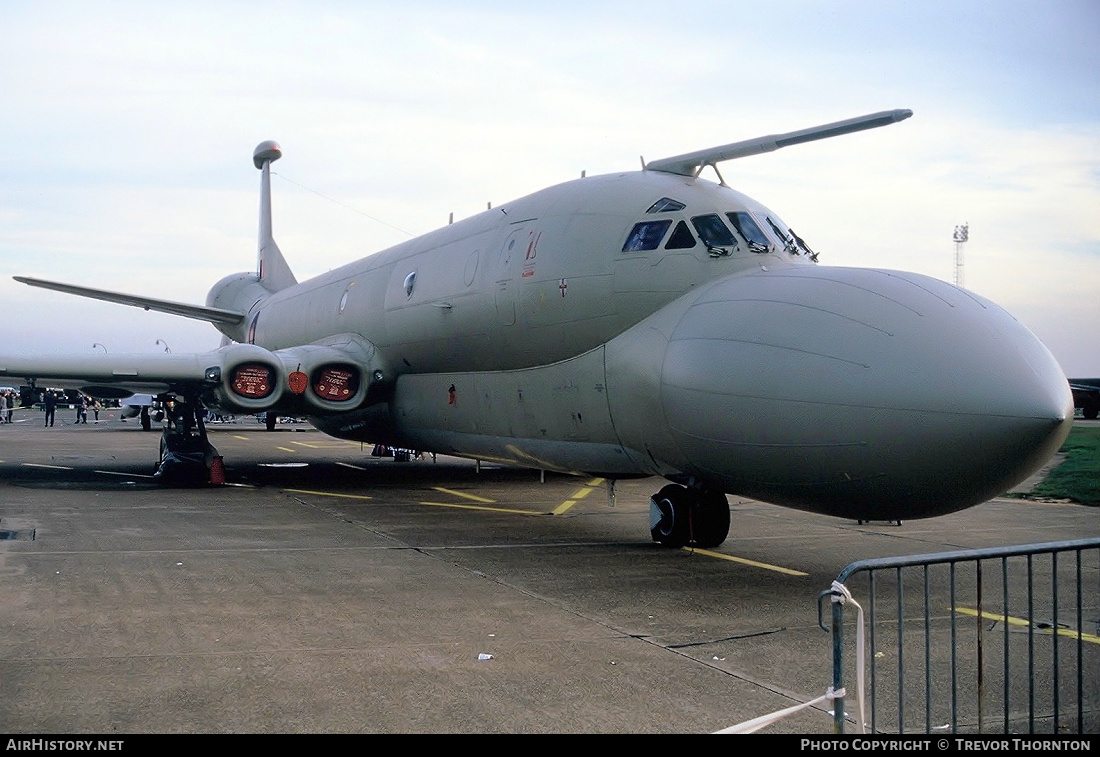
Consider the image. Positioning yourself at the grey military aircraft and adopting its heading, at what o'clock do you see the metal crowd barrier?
The metal crowd barrier is roughly at 1 o'clock from the grey military aircraft.

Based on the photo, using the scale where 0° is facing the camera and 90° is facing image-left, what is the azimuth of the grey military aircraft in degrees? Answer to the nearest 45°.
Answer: approximately 315°
